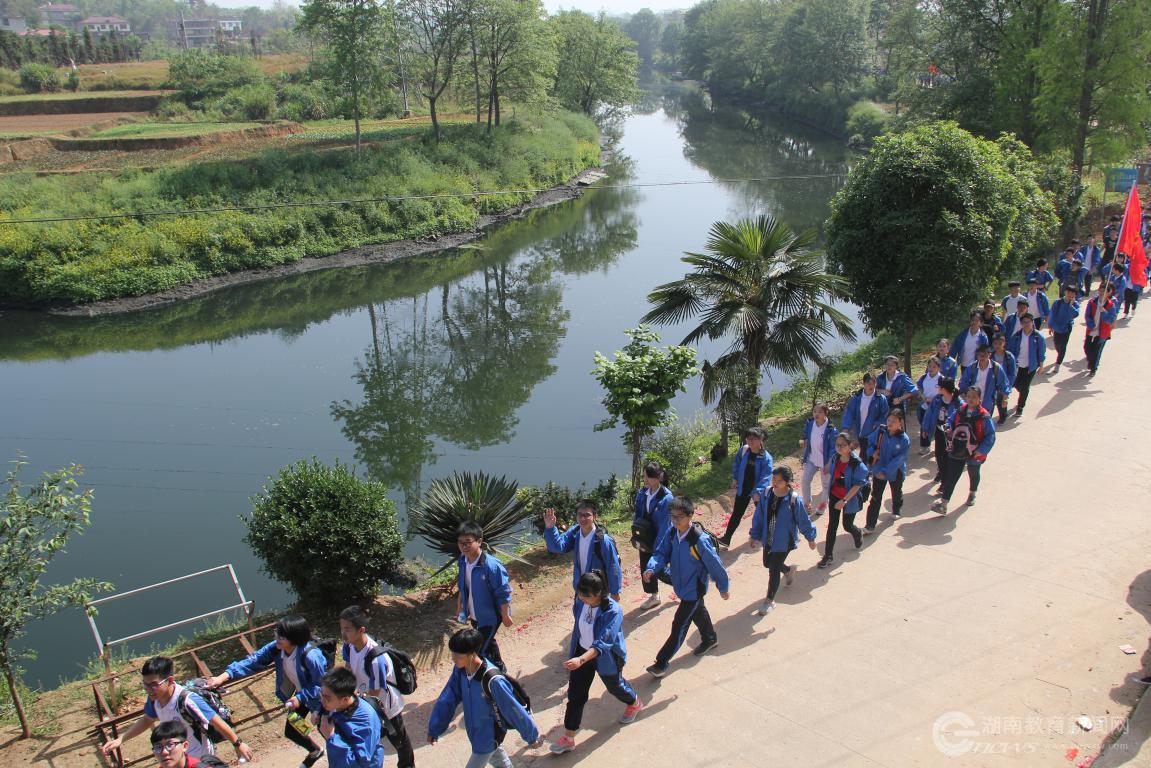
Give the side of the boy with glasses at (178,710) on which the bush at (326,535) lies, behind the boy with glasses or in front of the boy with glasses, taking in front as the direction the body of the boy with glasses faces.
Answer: behind

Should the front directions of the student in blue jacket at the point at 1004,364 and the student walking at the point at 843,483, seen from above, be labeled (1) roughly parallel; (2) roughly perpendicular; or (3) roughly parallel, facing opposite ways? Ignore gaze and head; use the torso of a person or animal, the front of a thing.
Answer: roughly parallel

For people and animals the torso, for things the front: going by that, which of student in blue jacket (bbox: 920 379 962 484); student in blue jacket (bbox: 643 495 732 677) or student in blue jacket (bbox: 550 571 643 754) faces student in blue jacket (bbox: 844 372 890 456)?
student in blue jacket (bbox: 920 379 962 484)

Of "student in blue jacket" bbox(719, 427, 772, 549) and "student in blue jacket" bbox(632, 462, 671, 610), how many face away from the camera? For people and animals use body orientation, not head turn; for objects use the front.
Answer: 0

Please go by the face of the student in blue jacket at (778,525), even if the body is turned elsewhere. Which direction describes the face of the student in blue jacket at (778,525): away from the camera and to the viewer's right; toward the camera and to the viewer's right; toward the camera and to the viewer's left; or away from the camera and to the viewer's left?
toward the camera and to the viewer's left

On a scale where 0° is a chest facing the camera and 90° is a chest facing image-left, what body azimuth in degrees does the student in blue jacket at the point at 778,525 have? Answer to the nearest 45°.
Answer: approximately 45°

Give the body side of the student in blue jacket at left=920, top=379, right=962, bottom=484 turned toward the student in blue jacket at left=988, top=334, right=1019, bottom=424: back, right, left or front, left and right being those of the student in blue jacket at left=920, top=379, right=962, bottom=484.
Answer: back

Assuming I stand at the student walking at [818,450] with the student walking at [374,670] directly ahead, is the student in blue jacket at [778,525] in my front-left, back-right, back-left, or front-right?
front-left

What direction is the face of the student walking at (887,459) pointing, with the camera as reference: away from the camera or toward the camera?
toward the camera

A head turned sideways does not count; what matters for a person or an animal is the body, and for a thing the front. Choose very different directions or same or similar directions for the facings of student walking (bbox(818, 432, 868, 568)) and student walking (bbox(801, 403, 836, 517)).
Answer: same or similar directions

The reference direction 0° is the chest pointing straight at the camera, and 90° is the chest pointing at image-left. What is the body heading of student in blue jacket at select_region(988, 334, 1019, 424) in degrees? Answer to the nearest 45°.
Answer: approximately 45°

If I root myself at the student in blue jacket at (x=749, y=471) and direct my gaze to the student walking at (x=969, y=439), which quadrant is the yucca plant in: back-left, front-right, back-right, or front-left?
back-left

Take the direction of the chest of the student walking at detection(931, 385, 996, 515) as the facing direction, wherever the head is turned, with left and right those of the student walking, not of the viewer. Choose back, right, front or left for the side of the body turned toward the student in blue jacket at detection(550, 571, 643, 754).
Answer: front

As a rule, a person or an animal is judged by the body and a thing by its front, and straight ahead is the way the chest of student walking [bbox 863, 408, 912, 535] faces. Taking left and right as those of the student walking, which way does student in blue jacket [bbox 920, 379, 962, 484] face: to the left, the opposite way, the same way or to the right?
the same way

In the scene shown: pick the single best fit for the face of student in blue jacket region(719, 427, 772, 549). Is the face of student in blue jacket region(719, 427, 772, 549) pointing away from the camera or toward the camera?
toward the camera

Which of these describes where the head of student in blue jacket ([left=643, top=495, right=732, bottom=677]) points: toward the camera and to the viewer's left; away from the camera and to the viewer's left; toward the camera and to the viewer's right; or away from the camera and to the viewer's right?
toward the camera and to the viewer's left

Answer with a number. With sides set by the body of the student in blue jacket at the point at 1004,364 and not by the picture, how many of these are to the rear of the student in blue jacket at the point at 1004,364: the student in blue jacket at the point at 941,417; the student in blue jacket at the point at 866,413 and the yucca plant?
0

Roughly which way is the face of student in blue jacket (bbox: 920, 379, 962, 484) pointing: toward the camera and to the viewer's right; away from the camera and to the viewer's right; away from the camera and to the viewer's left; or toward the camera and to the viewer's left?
toward the camera and to the viewer's left

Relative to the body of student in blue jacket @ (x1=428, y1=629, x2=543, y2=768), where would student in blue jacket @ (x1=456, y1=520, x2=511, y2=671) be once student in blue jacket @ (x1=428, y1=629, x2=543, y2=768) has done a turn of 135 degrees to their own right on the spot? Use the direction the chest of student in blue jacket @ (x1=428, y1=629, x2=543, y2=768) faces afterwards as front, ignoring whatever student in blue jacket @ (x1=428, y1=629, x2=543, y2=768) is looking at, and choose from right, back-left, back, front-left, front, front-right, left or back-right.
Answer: front

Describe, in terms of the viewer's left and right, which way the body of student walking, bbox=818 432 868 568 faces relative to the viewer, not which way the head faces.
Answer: facing the viewer and to the left of the viewer

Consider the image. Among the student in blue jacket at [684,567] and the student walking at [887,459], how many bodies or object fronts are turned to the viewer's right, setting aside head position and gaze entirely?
0

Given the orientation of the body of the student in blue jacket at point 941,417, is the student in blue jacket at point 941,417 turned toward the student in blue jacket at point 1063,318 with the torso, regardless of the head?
no

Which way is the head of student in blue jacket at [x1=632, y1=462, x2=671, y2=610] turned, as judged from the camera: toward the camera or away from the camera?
toward the camera

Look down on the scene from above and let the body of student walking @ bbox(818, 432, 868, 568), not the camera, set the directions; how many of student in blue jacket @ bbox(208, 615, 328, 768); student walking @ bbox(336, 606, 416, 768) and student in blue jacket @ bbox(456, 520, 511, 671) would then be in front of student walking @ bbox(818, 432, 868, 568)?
3
